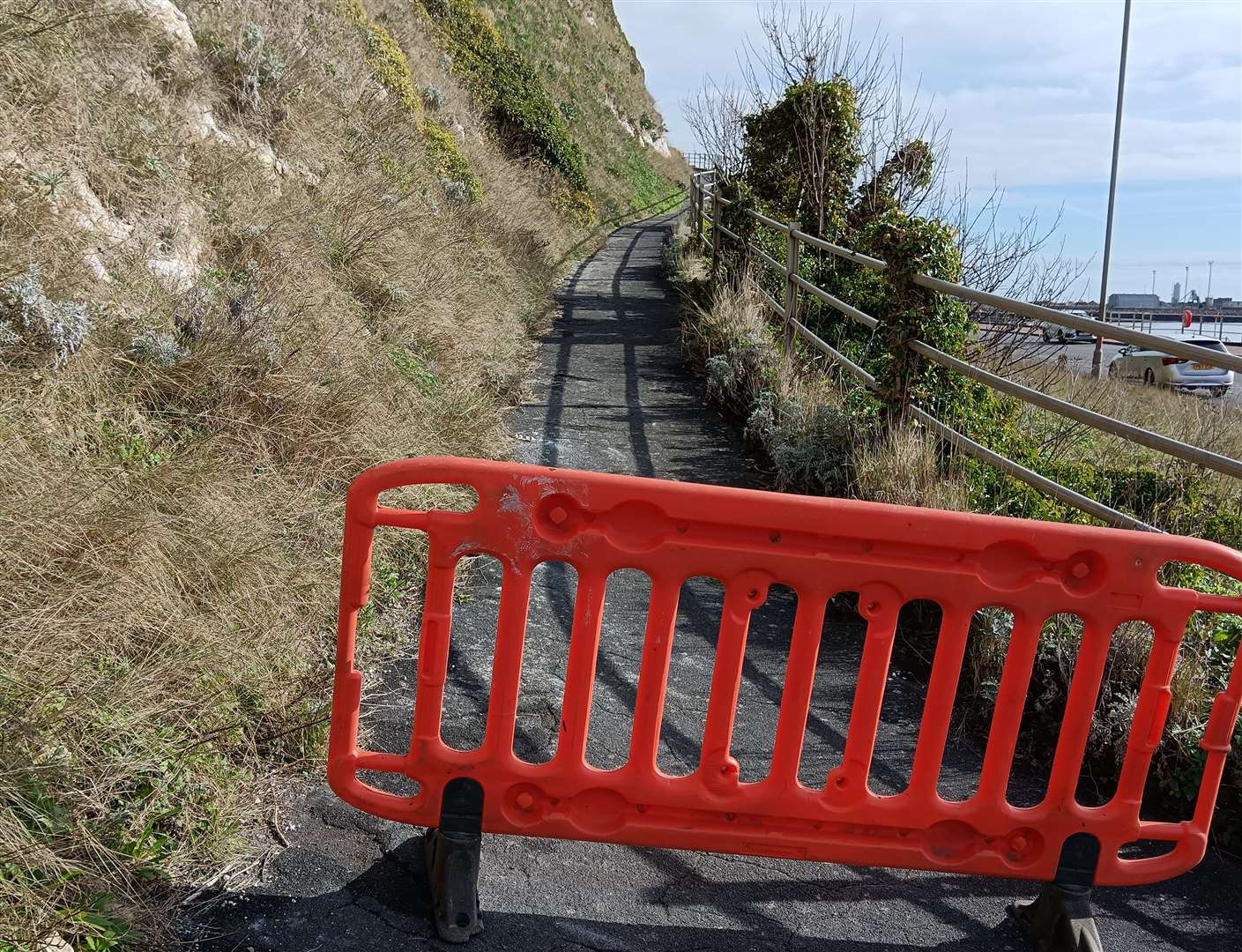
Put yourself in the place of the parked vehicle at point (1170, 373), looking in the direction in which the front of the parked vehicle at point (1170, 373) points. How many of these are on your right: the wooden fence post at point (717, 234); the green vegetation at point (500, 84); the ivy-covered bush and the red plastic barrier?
0

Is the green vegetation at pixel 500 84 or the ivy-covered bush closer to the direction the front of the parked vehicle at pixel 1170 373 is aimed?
the green vegetation

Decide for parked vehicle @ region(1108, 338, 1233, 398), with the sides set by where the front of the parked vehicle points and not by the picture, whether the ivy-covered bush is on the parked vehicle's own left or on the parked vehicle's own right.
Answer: on the parked vehicle's own left

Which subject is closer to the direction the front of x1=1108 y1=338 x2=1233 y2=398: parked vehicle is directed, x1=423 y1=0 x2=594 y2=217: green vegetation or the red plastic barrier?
the green vegetation

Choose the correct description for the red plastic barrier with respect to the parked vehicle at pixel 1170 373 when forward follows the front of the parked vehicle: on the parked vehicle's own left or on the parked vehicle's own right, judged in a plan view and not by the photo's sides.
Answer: on the parked vehicle's own left

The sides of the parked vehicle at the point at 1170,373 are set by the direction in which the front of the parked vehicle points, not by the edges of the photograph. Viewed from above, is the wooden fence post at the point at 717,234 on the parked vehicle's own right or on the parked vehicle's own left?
on the parked vehicle's own left

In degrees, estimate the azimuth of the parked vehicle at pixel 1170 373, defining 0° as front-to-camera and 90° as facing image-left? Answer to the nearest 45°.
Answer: approximately 135°

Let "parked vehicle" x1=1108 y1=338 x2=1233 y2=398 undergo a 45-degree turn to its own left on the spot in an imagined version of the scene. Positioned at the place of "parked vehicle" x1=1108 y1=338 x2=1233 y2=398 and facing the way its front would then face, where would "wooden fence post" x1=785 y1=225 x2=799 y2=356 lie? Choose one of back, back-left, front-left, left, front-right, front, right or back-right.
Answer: left

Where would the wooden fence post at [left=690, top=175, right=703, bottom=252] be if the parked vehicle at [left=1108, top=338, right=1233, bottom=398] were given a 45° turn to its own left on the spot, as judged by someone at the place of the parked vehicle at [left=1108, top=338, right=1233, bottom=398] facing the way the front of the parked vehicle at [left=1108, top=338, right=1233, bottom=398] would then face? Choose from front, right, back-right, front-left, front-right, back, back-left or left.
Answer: front-left

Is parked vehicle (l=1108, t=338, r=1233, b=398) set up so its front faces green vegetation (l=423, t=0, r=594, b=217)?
no
